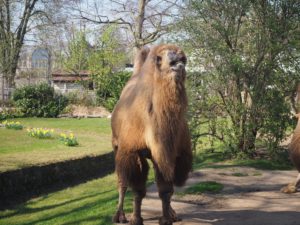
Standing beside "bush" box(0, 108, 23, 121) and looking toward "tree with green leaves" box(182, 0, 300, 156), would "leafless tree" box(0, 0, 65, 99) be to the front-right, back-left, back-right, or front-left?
back-left

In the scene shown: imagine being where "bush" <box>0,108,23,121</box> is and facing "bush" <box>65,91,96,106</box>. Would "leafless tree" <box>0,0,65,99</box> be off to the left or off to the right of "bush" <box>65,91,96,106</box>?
left

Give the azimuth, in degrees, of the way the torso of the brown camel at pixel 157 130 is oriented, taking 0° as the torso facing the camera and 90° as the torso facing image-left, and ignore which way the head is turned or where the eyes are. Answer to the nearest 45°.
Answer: approximately 315°

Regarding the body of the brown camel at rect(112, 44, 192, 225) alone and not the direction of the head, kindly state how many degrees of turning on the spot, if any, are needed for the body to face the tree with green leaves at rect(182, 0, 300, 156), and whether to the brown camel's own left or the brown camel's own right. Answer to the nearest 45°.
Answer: approximately 135° to the brown camel's own left

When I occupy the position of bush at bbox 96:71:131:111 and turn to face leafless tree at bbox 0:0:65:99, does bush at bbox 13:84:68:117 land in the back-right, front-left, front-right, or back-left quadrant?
front-left
